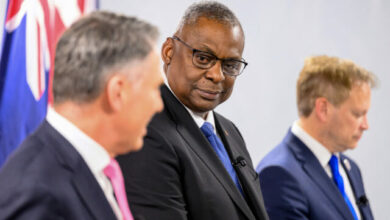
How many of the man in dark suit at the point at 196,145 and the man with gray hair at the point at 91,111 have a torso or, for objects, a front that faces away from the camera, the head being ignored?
0

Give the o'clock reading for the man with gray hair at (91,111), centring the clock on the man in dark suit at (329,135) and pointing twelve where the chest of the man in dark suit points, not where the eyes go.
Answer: The man with gray hair is roughly at 2 o'clock from the man in dark suit.

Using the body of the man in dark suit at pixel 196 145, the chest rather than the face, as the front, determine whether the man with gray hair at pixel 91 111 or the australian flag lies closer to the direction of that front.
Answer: the man with gray hair

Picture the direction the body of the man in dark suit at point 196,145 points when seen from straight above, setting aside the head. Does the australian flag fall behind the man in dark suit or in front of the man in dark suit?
behind

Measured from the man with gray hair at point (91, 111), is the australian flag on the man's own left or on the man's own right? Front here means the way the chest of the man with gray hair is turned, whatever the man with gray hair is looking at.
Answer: on the man's own left

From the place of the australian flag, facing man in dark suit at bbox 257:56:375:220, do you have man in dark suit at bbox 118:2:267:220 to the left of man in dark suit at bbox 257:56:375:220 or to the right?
right

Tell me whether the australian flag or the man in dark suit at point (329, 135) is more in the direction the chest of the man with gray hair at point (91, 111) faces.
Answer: the man in dark suit

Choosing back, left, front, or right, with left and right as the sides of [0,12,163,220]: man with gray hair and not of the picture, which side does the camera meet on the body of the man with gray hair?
right

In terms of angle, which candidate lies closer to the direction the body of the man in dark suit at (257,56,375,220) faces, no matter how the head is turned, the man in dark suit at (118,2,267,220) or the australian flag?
the man in dark suit

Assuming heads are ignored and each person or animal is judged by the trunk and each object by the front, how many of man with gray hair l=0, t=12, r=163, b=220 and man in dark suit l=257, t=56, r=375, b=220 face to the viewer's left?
0

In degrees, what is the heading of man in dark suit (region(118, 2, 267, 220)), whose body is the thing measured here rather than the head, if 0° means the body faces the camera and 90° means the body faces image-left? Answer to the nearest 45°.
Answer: approximately 315°
